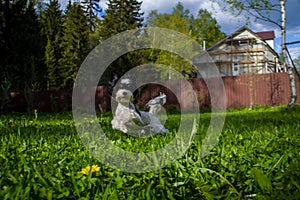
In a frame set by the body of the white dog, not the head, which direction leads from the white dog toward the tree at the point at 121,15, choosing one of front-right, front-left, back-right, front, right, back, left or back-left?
back-right

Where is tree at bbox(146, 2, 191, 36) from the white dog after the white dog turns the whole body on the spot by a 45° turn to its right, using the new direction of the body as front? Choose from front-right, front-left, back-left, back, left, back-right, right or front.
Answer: right

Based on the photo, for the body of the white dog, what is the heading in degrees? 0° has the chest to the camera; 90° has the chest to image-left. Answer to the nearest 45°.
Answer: approximately 45°

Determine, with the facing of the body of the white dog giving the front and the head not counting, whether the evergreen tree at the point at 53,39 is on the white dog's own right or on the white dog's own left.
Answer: on the white dog's own right

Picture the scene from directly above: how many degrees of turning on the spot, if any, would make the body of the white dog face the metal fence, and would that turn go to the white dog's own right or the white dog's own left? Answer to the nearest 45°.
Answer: approximately 135° to the white dog's own right
